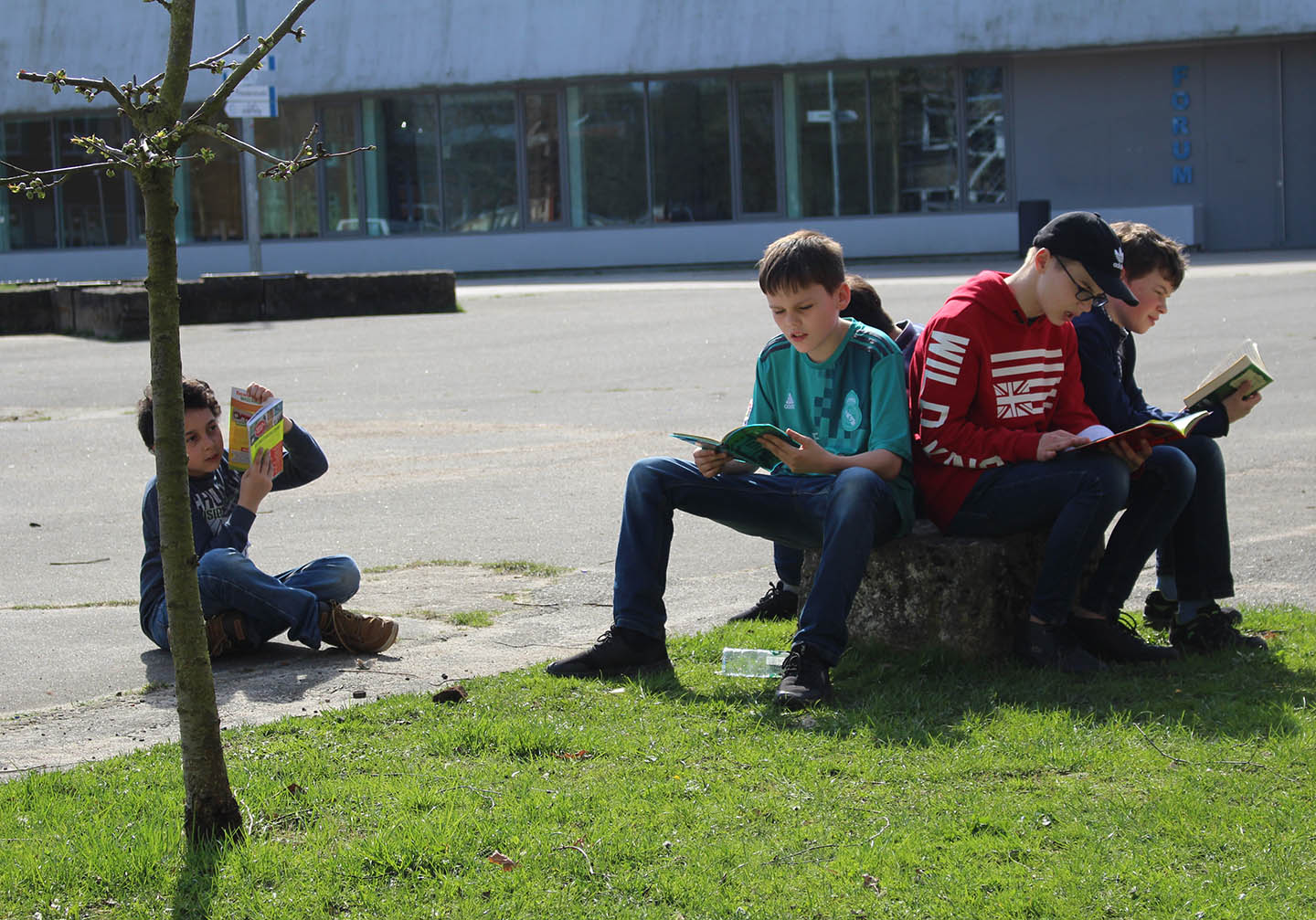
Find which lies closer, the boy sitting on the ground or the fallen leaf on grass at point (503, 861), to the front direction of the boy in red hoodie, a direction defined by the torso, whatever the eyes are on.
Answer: the fallen leaf on grass

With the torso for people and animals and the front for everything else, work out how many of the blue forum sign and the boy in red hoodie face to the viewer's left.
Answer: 0

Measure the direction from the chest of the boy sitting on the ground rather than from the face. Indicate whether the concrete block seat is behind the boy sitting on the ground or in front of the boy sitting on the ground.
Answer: in front

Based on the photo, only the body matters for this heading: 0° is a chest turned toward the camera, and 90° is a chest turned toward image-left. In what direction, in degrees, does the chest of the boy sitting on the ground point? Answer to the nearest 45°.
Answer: approximately 315°

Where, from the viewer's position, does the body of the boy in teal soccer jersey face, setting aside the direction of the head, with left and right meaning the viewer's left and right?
facing the viewer and to the left of the viewer

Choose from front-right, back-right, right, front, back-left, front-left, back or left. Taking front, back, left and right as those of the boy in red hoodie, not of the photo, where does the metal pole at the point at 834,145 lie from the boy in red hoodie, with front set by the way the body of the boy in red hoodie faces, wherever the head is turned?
back-left

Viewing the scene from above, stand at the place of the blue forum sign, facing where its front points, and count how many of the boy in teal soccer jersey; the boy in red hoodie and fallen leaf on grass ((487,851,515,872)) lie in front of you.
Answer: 3

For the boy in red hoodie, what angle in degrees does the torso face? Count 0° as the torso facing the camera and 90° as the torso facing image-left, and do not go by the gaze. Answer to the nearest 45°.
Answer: approximately 315°

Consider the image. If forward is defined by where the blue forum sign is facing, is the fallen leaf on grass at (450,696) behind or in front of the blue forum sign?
in front

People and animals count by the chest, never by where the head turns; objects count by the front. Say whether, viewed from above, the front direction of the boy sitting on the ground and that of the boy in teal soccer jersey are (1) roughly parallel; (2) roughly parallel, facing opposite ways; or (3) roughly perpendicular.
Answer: roughly perpendicular

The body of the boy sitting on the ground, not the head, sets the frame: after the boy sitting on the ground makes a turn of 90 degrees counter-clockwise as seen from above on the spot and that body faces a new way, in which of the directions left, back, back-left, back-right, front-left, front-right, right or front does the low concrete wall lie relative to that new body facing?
front-left

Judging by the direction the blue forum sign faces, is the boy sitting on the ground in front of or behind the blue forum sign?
in front

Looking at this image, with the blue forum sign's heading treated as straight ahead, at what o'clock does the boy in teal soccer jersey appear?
The boy in teal soccer jersey is roughly at 12 o'clock from the blue forum sign.

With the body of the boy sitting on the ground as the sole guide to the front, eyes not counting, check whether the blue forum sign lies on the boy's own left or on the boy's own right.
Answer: on the boy's own left

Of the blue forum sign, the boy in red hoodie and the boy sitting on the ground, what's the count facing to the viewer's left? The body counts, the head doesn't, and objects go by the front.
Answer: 0

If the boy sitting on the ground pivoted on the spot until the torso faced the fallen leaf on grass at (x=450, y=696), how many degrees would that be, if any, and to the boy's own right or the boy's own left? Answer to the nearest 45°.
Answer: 0° — they already face it

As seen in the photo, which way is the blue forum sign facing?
toward the camera
